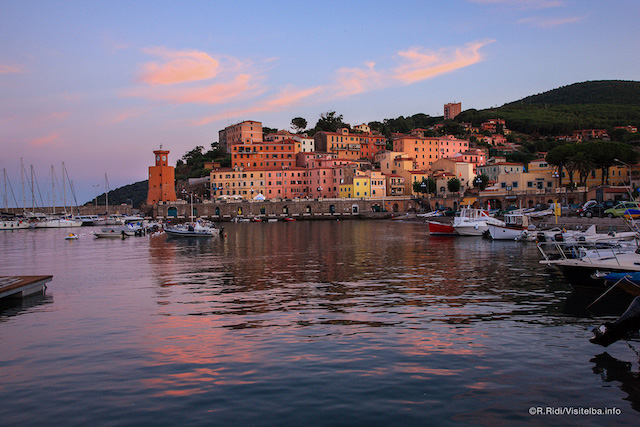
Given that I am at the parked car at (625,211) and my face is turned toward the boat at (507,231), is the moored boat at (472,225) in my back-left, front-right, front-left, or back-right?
front-right

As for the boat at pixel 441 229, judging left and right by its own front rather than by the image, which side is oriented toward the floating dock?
left

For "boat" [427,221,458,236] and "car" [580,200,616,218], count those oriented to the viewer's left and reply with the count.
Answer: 2

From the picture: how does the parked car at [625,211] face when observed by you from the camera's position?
facing to the left of the viewer

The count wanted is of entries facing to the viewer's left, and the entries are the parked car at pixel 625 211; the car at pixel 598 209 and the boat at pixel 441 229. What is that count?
3

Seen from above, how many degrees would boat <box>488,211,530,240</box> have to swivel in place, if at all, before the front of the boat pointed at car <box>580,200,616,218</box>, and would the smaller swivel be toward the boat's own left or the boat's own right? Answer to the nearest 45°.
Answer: approximately 180°

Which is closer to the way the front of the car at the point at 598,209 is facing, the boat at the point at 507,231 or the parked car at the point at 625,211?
the boat

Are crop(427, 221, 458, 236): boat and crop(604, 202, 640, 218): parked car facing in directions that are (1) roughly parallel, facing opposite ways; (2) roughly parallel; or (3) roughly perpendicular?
roughly parallel

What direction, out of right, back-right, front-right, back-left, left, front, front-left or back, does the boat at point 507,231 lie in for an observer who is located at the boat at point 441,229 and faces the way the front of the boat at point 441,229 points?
back-left

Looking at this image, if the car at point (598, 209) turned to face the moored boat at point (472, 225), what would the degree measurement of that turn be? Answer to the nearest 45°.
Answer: approximately 45° to its left

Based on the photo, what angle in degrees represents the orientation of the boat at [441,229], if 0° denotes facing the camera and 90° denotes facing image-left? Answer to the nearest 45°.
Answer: approximately 90°

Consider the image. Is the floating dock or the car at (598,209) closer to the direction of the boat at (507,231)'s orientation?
the floating dock

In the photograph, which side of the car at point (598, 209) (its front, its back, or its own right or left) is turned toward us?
left
